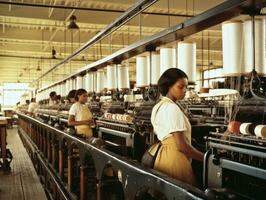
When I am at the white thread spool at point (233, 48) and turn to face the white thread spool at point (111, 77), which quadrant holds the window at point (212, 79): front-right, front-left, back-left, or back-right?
front-right
